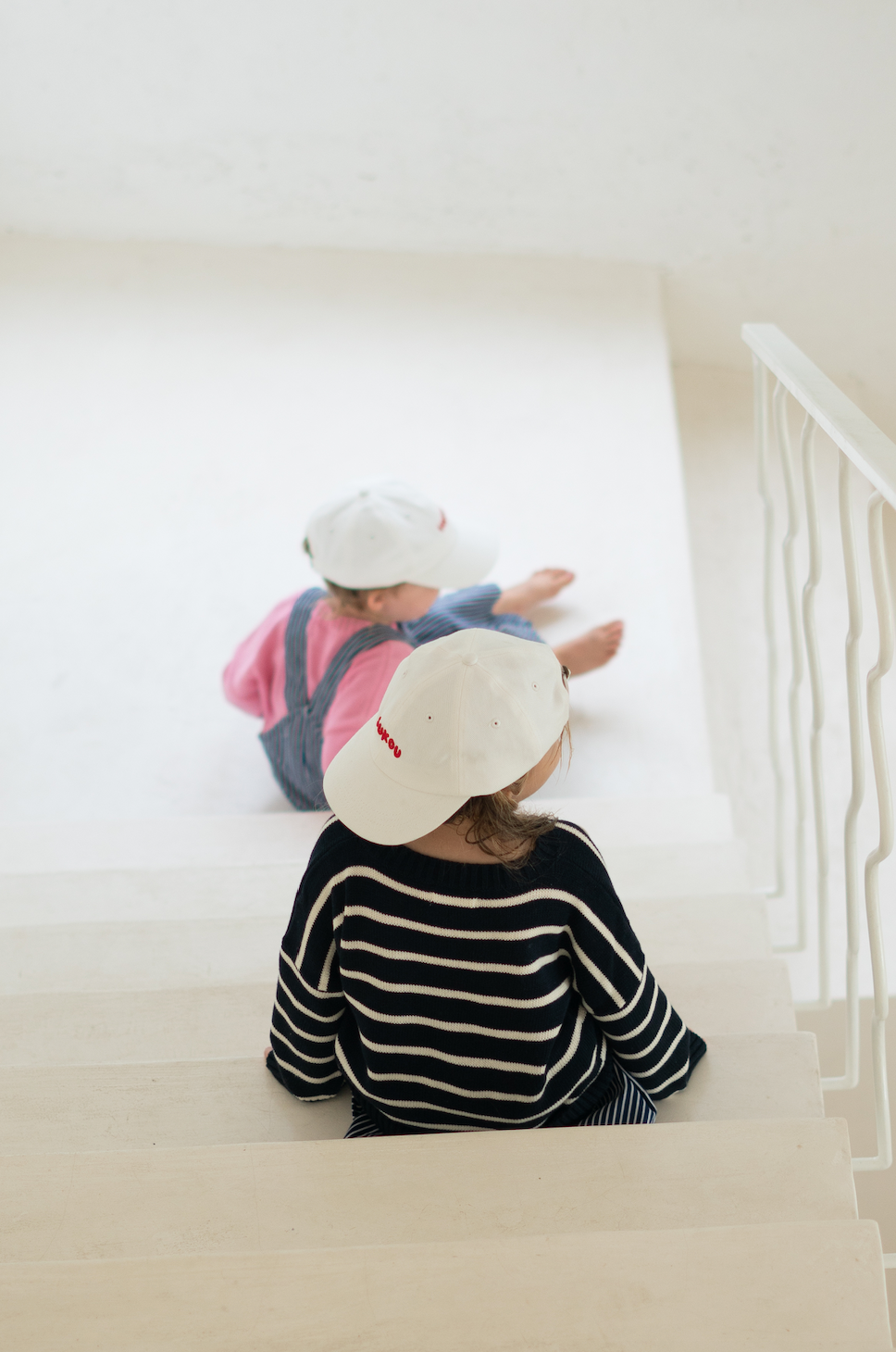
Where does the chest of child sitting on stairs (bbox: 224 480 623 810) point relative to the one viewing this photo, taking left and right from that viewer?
facing away from the viewer and to the right of the viewer

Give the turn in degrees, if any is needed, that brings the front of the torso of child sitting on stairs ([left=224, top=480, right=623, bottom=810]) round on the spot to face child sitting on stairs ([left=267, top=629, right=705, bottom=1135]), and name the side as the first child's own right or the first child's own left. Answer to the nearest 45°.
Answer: approximately 135° to the first child's own right

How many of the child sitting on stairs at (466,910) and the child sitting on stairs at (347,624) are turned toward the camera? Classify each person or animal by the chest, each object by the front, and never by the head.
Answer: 0

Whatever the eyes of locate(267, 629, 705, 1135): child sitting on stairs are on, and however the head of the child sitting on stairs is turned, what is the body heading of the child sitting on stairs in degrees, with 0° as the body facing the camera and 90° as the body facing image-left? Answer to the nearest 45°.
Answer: approximately 180°

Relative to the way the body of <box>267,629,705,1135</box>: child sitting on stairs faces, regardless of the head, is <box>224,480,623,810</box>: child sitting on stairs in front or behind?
in front

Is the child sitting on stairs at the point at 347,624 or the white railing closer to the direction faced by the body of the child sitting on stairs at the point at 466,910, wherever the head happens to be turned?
the child sitting on stairs

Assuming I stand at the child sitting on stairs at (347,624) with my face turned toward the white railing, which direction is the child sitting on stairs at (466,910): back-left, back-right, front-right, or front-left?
front-right

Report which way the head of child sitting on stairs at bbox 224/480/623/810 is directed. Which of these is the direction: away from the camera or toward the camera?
away from the camera
